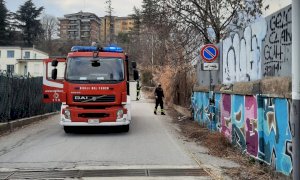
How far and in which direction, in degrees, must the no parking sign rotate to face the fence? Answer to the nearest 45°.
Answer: approximately 90° to its right

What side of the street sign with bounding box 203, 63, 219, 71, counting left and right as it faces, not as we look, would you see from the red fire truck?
right

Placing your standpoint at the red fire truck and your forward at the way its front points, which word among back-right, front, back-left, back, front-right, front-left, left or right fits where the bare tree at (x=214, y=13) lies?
back-left

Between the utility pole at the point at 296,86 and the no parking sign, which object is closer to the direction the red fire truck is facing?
the utility pole

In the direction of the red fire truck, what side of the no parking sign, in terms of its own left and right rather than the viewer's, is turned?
right

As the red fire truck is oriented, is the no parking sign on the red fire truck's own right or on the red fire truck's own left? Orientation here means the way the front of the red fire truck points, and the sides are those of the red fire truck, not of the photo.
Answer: on the red fire truck's own left

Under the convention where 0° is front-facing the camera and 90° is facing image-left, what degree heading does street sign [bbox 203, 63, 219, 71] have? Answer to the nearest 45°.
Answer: approximately 0°

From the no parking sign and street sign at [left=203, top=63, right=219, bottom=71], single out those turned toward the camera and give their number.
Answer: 2

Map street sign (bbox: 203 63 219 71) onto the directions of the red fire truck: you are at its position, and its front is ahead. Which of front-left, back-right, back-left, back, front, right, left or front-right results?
left

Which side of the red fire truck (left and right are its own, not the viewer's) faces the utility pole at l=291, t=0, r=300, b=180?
front
